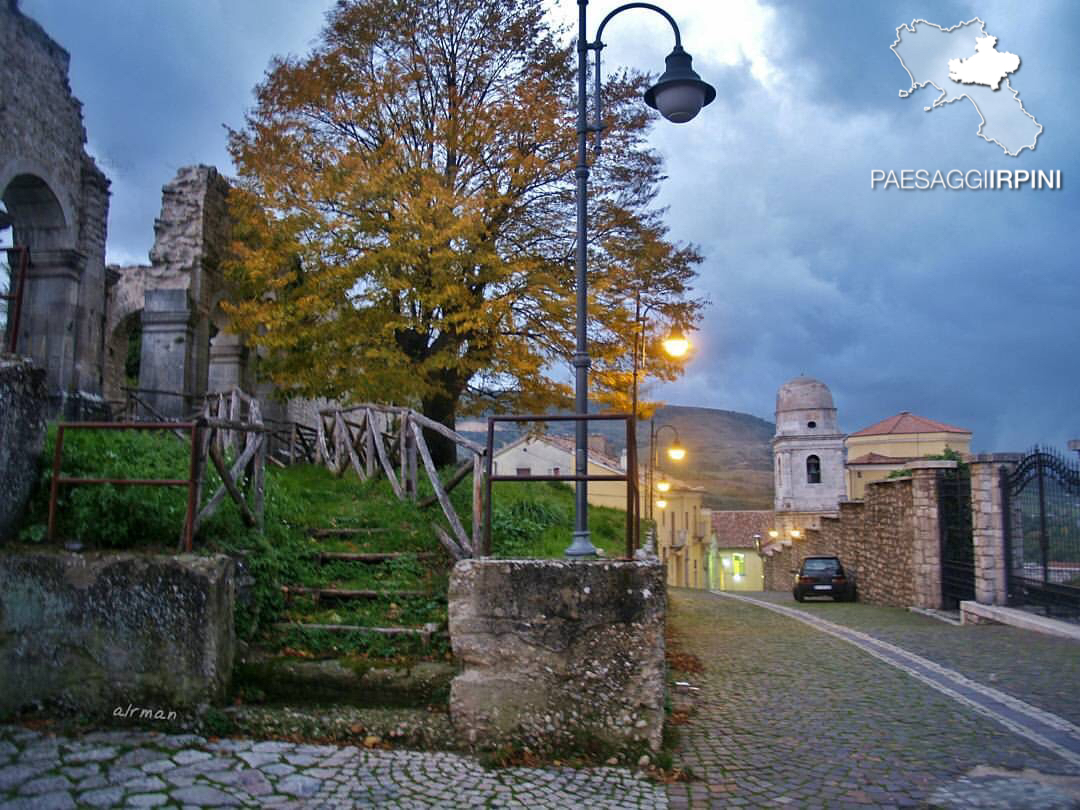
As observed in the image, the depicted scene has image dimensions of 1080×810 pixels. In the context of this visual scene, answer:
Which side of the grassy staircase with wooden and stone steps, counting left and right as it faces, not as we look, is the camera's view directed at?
front

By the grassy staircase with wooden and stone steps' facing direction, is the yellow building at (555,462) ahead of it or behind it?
behind

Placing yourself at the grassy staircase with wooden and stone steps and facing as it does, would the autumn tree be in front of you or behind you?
behind

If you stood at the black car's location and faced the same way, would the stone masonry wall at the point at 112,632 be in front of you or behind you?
behind

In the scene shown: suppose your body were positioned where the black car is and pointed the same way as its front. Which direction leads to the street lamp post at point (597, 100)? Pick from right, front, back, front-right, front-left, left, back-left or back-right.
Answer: back

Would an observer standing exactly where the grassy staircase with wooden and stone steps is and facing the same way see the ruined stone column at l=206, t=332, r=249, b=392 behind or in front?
behind

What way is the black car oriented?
away from the camera

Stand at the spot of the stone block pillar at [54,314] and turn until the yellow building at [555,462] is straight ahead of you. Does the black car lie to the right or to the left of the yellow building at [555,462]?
right

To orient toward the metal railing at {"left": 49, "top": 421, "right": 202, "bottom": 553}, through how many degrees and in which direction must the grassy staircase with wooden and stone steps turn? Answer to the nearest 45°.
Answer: approximately 90° to its right

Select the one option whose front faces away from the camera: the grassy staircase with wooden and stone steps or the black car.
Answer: the black car

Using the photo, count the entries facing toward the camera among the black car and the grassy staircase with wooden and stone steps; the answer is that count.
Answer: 1

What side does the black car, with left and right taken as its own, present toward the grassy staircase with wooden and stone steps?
back

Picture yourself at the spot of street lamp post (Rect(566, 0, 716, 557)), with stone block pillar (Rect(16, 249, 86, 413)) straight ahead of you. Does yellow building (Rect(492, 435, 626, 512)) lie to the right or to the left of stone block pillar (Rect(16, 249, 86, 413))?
right

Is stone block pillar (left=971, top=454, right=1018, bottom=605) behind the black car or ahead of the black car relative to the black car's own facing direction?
behind

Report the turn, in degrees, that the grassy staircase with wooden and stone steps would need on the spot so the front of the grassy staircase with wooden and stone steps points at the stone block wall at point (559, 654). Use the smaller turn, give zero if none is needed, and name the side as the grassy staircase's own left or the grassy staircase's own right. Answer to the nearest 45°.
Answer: approximately 45° to the grassy staircase's own left

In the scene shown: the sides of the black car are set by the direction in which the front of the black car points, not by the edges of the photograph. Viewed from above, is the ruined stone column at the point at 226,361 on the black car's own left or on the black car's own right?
on the black car's own left
